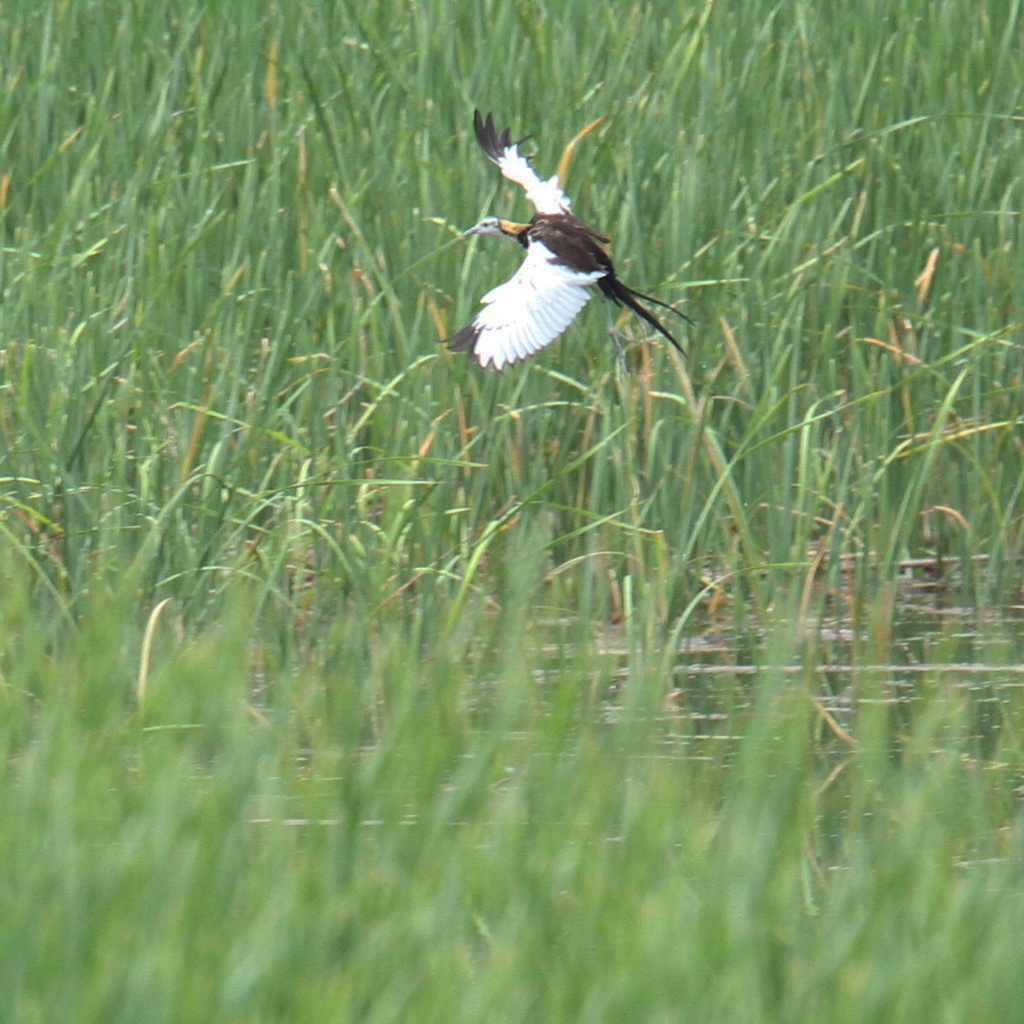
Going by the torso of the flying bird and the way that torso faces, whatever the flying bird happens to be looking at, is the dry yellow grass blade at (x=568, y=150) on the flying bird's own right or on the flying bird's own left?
on the flying bird's own right

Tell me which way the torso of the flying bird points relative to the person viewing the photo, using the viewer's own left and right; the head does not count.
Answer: facing to the left of the viewer
